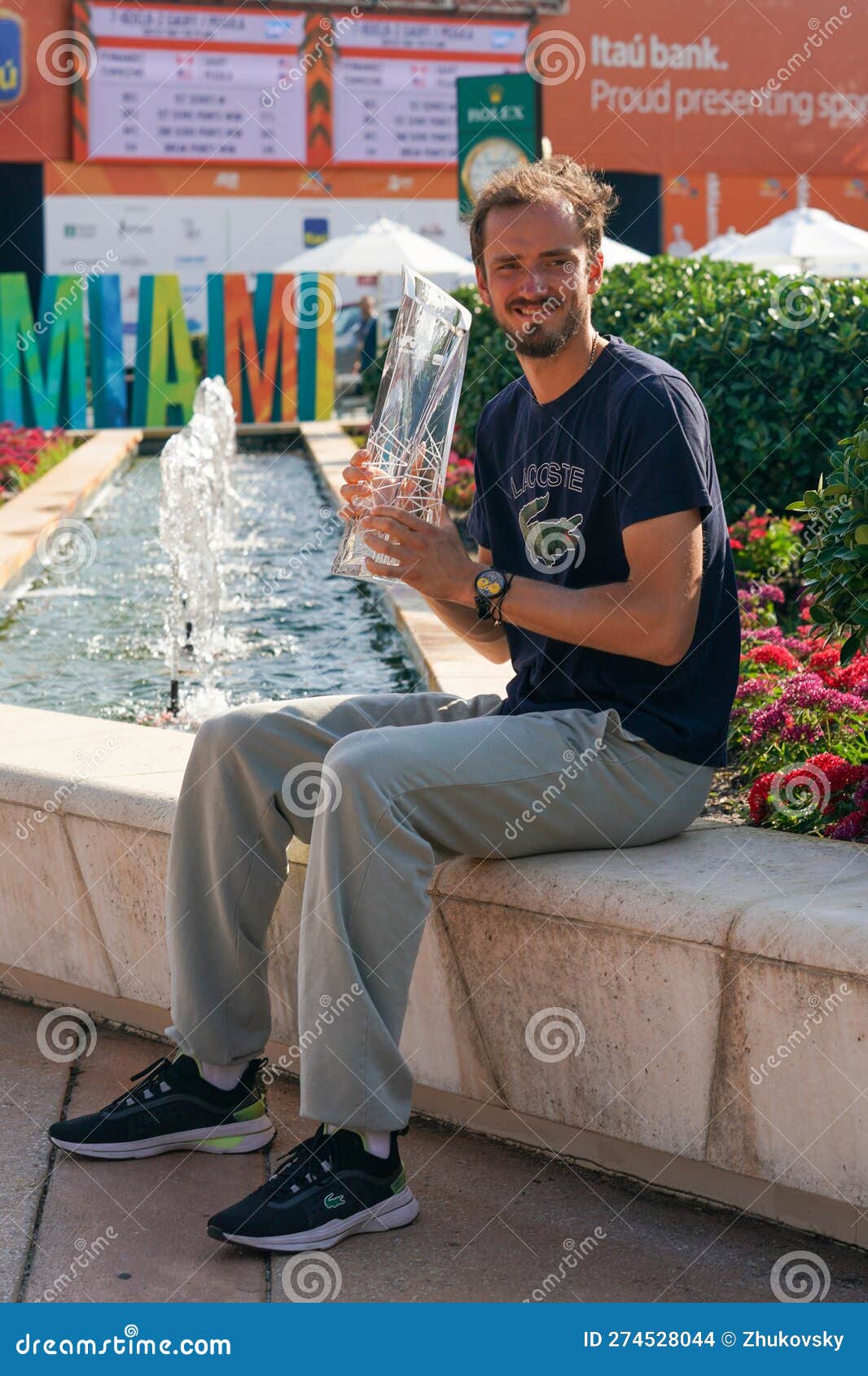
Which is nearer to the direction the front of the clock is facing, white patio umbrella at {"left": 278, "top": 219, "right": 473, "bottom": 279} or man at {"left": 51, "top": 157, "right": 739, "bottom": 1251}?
the man

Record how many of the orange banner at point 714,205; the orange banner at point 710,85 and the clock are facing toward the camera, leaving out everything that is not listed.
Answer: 3

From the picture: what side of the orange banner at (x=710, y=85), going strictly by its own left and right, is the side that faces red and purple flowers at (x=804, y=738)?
front

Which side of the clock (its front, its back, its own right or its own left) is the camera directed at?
front

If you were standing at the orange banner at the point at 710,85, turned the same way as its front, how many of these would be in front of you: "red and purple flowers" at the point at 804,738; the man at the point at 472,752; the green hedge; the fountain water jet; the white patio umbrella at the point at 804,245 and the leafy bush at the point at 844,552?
6

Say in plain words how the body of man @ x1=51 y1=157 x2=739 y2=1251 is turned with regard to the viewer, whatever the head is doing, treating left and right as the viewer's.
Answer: facing the viewer and to the left of the viewer

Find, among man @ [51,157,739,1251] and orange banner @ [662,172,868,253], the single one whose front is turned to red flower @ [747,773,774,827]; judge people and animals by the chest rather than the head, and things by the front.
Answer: the orange banner

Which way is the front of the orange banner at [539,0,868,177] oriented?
toward the camera

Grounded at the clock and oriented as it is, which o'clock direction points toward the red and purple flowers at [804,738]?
The red and purple flowers is roughly at 12 o'clock from the clock.

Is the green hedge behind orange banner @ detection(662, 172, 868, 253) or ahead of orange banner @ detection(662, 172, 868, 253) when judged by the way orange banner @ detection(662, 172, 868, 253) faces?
ahead

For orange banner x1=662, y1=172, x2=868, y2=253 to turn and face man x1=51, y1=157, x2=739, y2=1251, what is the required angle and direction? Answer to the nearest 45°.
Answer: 0° — it already faces them

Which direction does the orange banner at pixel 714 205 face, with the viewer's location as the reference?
facing the viewer
